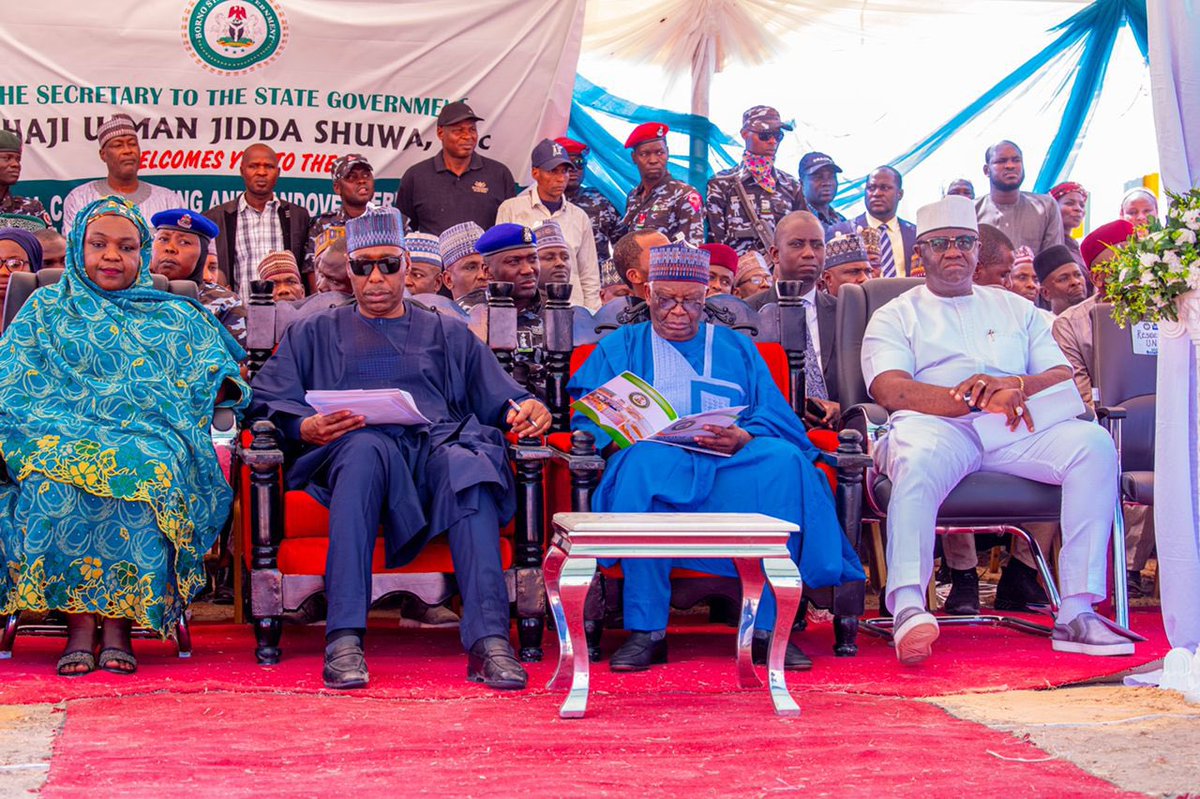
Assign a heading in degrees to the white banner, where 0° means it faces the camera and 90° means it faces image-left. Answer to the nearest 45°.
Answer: approximately 0°

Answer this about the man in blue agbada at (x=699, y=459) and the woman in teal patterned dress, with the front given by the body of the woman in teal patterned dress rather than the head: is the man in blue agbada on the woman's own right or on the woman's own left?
on the woman's own left

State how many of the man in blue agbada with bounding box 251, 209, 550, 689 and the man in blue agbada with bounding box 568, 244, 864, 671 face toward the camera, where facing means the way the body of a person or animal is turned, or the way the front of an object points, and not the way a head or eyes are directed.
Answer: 2

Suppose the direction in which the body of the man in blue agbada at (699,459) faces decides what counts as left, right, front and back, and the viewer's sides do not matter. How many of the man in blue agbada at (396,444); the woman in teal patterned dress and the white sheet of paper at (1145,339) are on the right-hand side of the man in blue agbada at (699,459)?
2

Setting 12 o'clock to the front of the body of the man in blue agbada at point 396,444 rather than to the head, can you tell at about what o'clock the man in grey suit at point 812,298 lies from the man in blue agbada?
The man in grey suit is roughly at 8 o'clock from the man in blue agbada.

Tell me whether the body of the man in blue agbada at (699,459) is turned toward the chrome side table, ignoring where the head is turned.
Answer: yes

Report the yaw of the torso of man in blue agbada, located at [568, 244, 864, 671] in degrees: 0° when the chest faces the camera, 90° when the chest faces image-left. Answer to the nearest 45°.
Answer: approximately 0°
